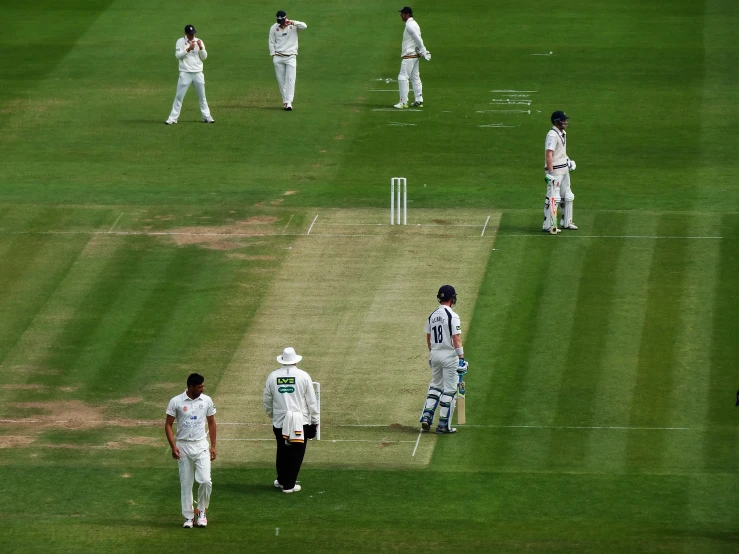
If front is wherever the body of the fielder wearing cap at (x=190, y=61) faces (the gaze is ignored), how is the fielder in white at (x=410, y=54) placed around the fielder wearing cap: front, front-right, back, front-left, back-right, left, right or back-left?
left

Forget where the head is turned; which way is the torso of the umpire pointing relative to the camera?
away from the camera

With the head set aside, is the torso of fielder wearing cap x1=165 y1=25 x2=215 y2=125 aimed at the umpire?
yes

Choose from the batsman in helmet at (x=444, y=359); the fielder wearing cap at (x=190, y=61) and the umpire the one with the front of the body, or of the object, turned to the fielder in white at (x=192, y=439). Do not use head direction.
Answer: the fielder wearing cap

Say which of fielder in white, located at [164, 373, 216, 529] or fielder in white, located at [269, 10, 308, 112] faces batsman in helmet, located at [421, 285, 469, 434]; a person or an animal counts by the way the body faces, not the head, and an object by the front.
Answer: fielder in white, located at [269, 10, 308, 112]

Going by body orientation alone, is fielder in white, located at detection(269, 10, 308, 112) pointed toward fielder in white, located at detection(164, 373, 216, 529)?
yes

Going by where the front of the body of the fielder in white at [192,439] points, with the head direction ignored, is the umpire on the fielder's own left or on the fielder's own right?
on the fielder's own left

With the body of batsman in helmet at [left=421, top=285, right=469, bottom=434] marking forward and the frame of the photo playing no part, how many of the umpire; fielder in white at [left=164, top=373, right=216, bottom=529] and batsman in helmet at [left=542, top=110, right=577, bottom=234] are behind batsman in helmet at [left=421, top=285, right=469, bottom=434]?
2

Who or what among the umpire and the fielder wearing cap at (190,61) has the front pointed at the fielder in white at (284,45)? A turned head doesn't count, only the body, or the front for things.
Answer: the umpire

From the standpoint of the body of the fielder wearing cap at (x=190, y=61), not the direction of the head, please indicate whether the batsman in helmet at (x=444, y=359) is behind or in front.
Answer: in front

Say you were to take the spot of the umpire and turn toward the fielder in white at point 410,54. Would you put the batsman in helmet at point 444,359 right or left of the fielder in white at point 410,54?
right

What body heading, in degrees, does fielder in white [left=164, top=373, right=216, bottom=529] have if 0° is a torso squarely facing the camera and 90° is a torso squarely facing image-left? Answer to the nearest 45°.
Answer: approximately 0°
